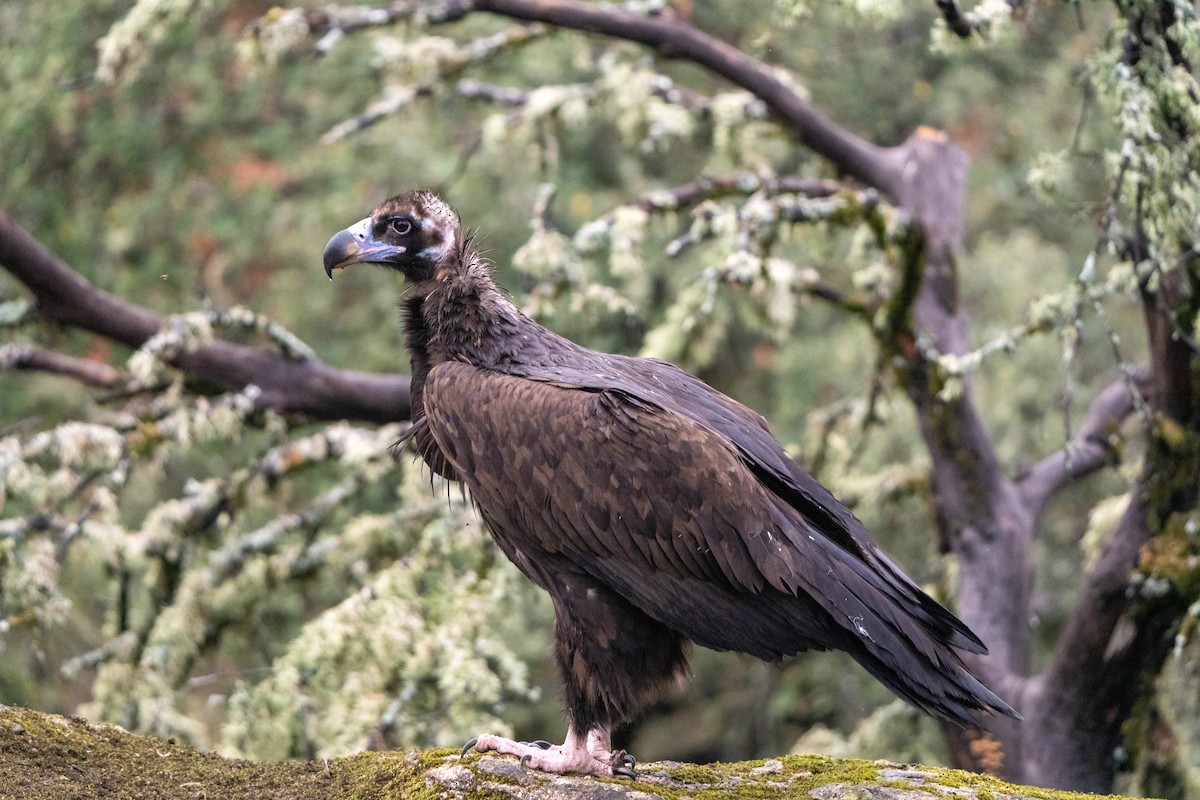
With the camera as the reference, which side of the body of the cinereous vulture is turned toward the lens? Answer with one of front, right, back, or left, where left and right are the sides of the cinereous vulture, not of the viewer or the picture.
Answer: left

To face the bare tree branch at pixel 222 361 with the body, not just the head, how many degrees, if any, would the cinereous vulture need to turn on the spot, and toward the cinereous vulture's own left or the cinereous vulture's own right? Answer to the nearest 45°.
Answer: approximately 45° to the cinereous vulture's own right

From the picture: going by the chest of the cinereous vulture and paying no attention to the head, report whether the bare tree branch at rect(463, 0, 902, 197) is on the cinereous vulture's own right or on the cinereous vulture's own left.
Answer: on the cinereous vulture's own right

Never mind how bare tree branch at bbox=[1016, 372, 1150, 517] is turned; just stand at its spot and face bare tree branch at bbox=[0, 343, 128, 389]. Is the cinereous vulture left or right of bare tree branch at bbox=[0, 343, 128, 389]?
left

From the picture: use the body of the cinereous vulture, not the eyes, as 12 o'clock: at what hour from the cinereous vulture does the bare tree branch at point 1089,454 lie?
The bare tree branch is roughly at 4 o'clock from the cinereous vulture.

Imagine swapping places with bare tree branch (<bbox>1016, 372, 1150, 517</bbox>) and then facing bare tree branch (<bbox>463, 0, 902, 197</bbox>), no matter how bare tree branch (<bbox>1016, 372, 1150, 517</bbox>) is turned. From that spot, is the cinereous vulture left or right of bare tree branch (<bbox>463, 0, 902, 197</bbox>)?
left
